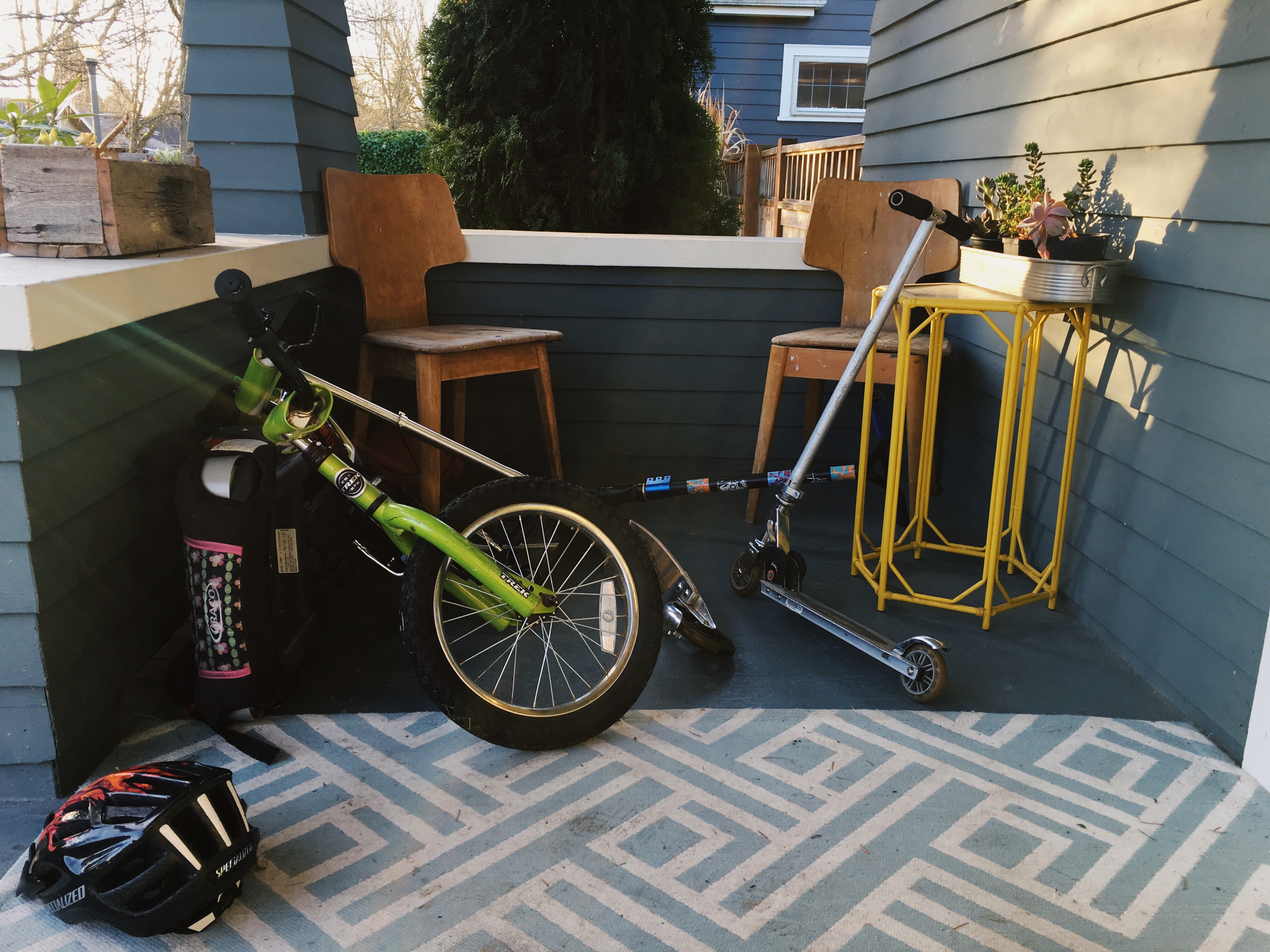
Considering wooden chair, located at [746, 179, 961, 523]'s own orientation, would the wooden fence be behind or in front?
behind

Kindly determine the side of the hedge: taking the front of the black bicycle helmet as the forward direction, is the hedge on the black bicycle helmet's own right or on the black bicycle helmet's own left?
on the black bicycle helmet's own right

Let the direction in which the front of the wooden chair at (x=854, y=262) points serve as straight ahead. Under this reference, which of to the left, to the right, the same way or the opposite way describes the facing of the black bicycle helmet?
to the right

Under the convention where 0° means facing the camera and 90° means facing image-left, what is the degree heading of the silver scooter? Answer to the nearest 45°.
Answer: approximately 135°

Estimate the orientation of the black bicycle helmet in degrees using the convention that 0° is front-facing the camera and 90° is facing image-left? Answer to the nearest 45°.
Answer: approximately 135°

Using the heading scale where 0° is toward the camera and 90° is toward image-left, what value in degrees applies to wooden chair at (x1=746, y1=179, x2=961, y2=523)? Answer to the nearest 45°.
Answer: approximately 0°

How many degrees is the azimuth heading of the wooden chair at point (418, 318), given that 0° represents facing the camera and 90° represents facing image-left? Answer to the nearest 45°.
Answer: approximately 315°

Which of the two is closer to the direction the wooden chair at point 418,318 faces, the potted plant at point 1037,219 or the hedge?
the potted plant

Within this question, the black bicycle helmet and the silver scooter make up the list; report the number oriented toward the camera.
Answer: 0

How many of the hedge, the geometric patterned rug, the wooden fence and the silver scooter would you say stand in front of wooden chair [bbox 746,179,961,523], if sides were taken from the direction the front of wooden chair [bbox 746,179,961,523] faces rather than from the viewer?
2

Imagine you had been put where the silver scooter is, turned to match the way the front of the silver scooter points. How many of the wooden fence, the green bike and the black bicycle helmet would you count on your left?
2

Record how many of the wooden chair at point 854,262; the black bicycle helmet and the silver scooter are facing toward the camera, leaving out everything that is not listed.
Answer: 1

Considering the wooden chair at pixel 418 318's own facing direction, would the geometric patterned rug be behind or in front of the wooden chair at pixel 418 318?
in front
